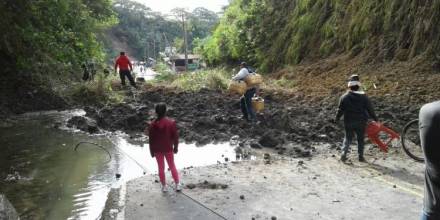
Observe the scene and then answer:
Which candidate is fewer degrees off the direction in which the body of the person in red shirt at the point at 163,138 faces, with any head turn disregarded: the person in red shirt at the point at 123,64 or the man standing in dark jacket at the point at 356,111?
the person in red shirt

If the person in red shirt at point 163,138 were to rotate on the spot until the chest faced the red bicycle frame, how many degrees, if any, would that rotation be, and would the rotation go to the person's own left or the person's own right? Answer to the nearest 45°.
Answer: approximately 90° to the person's own right

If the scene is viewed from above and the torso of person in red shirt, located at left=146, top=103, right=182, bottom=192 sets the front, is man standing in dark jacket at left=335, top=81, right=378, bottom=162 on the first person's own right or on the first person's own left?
on the first person's own right

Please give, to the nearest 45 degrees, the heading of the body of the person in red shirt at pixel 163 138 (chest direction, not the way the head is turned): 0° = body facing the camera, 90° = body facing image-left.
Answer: approximately 180°
